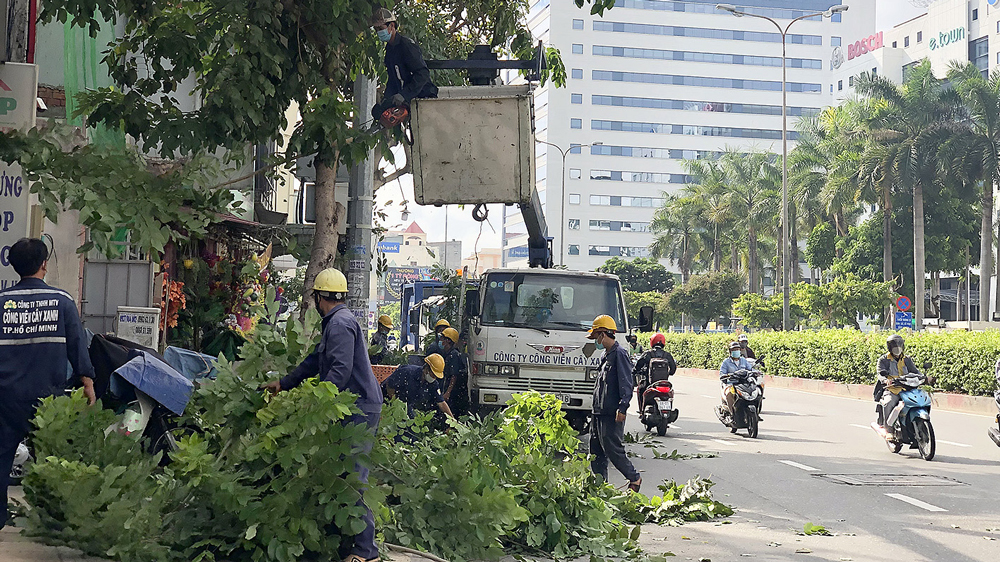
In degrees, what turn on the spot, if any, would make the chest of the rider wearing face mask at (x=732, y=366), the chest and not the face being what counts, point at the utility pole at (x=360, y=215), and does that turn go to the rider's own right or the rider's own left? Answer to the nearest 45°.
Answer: approximately 45° to the rider's own right

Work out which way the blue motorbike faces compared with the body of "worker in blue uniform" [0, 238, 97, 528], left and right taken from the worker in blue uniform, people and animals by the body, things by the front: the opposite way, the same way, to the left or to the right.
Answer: the opposite way

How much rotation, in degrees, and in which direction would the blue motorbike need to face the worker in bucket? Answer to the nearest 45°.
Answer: approximately 90° to its right

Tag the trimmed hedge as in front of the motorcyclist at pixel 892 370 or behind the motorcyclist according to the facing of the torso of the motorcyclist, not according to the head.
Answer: behind

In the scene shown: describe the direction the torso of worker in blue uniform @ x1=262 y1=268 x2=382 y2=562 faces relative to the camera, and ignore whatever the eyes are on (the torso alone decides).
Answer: to the viewer's left

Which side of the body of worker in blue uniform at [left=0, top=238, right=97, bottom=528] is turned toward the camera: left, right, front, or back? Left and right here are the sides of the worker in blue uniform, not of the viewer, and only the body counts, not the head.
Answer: back

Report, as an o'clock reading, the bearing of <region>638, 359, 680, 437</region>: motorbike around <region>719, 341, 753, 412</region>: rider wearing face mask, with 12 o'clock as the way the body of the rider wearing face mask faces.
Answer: The motorbike is roughly at 2 o'clock from the rider wearing face mask.
